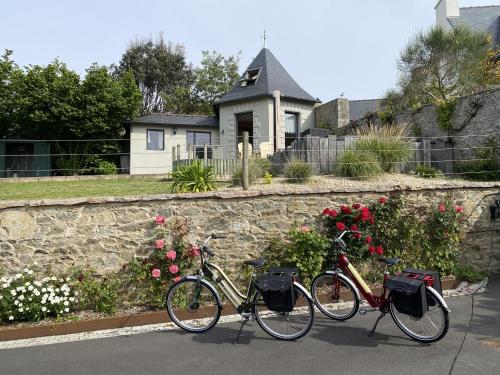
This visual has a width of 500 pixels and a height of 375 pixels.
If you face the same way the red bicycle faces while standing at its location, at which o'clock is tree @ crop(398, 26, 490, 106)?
The tree is roughly at 2 o'clock from the red bicycle.

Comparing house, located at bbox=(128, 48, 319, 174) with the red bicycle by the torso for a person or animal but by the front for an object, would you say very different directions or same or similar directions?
very different directions

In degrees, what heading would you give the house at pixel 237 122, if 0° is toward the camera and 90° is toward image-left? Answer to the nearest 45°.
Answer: approximately 0°

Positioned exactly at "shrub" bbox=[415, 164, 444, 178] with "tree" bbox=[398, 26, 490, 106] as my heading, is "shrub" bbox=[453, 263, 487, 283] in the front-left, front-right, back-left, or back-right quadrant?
back-right

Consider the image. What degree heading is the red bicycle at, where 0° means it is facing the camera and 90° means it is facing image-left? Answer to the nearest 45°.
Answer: approximately 135°

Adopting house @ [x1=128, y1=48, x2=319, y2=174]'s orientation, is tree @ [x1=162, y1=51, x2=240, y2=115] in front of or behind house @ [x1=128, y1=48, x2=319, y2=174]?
behind

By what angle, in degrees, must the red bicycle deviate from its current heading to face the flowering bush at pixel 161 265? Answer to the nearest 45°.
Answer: approximately 45° to its left

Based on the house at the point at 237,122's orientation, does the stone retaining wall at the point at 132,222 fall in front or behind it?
in front

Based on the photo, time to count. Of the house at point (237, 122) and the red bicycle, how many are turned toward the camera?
1

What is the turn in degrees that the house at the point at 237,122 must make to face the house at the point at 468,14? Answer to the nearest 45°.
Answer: approximately 90° to its left

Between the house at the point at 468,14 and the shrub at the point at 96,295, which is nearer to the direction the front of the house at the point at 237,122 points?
the shrub

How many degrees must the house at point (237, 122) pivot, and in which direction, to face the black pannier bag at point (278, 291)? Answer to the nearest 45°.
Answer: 0° — it already faces it
